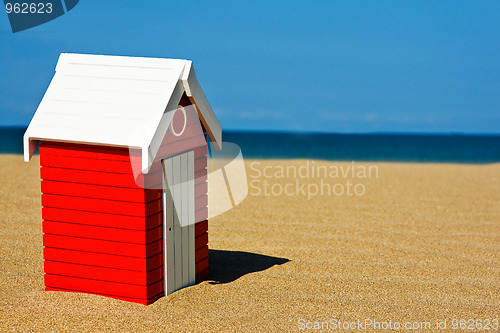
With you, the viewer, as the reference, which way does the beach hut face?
facing the viewer and to the right of the viewer
